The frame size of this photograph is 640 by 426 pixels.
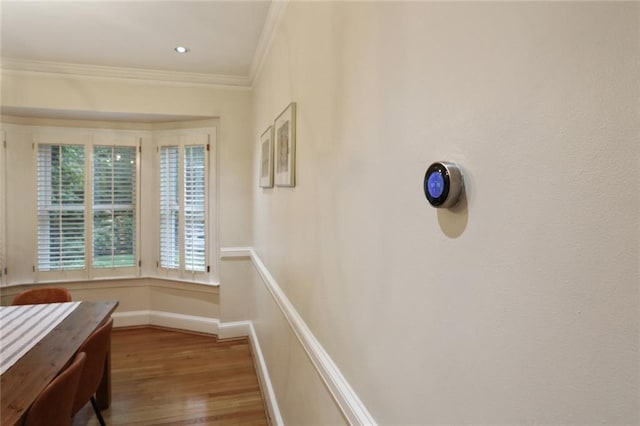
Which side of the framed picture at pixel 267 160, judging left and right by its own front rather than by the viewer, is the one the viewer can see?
left

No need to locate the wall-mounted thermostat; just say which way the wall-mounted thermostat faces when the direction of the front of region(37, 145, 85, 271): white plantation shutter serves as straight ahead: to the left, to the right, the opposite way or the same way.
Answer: to the right

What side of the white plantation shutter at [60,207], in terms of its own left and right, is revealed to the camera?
front

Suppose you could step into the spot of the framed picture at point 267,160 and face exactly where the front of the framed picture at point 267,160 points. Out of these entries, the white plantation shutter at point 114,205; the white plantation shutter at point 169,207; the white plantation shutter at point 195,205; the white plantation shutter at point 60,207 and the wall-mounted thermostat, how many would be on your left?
1

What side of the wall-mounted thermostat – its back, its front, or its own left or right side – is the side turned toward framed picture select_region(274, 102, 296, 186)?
right

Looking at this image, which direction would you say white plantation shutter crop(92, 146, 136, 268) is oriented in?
toward the camera

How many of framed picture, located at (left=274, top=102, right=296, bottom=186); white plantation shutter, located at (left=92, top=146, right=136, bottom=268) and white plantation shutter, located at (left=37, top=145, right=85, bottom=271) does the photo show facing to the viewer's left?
1

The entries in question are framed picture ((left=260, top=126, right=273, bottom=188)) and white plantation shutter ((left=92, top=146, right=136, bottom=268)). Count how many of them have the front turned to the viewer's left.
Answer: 1

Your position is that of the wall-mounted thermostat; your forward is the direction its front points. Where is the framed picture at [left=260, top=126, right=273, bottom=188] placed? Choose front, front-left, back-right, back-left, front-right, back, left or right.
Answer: right

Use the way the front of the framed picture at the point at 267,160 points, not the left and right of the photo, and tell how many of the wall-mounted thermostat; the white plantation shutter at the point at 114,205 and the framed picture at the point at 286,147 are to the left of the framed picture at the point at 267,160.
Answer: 2

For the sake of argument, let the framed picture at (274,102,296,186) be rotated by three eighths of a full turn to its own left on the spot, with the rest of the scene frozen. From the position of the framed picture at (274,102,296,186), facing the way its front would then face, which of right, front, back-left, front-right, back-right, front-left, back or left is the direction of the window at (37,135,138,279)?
back

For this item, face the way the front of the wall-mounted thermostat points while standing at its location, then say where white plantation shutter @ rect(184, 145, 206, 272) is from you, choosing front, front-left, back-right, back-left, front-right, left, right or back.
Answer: right

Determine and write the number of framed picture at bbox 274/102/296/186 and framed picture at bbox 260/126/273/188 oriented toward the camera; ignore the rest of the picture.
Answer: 0

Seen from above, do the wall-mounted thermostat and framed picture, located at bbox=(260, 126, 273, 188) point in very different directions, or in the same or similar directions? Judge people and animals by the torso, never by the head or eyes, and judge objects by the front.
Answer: same or similar directions

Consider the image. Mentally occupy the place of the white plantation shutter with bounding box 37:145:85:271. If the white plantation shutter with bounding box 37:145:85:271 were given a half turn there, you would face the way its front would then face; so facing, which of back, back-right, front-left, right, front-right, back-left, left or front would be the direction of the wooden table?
back

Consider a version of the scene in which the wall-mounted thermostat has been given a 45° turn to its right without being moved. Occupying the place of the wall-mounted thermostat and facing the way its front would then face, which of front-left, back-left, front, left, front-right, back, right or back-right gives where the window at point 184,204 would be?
front-right

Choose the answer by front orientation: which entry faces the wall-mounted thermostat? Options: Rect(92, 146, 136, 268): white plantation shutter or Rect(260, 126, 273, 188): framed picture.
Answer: the white plantation shutter

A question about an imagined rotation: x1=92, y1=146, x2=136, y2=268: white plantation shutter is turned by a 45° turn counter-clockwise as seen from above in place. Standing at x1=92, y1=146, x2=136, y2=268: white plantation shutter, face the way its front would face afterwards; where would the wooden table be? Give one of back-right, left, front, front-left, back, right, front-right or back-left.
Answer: front-right
